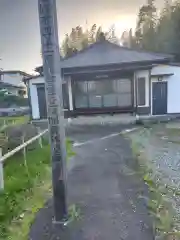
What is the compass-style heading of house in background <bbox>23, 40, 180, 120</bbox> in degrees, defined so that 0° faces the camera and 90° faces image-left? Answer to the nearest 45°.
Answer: approximately 0°

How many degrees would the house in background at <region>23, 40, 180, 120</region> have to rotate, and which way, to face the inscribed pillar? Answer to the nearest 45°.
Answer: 0° — it already faces it

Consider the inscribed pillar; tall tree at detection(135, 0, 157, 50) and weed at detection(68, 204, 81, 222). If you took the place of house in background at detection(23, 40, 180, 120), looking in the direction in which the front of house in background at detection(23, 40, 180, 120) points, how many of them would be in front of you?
2

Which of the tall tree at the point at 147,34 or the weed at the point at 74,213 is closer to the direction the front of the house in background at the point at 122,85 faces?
the weed

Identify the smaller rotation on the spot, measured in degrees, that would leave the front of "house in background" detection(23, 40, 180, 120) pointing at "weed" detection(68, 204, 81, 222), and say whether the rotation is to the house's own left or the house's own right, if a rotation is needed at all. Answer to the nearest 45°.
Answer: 0° — it already faces it

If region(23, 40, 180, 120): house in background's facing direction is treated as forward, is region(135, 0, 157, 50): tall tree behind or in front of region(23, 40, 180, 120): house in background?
behind
